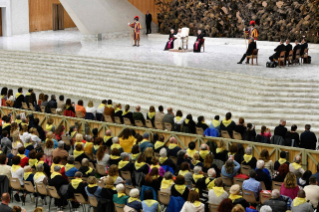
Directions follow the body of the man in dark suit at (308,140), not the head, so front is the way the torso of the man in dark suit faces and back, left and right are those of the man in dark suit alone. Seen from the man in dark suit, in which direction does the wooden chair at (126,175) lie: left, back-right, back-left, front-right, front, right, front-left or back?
back-left

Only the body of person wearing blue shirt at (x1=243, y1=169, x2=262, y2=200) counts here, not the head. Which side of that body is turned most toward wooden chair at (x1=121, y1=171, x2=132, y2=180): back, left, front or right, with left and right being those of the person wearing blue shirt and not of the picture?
left

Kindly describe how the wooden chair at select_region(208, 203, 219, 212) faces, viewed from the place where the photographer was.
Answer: facing away from the viewer and to the right of the viewer

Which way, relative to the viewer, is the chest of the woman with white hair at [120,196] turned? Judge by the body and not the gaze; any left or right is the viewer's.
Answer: facing away from the viewer and to the right of the viewer

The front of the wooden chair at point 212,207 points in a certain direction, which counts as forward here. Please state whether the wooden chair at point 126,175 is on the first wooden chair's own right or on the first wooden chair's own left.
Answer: on the first wooden chair's own left

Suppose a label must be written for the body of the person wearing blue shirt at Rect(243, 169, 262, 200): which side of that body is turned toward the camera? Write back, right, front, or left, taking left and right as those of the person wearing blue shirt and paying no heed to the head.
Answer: back

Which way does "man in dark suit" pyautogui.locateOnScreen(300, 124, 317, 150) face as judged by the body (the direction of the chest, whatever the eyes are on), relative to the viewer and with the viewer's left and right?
facing away from the viewer

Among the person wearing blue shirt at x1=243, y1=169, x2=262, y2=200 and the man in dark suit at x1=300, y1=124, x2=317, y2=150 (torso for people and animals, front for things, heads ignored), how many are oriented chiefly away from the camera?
2

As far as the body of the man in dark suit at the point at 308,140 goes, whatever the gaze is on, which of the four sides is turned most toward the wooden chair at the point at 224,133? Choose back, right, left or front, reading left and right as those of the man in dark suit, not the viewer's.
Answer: left

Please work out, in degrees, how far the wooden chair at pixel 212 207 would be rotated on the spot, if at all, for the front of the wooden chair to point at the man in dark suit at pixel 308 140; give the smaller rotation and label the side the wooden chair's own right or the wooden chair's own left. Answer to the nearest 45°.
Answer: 0° — it already faces them
